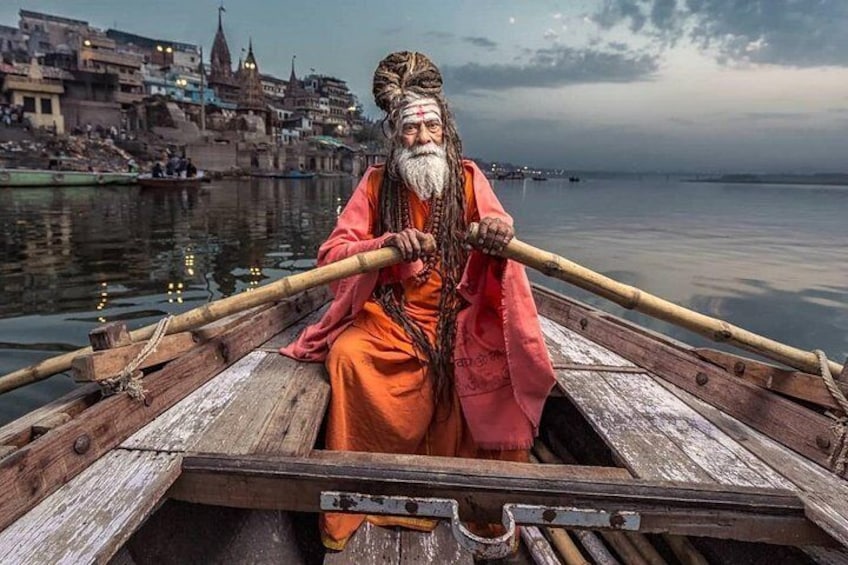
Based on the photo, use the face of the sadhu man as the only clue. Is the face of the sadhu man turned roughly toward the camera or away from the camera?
toward the camera

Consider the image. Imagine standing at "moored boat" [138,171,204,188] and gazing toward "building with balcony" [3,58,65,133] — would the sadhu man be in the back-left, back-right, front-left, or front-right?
back-left

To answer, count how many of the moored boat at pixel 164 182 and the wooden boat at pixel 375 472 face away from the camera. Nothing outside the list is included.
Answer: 1

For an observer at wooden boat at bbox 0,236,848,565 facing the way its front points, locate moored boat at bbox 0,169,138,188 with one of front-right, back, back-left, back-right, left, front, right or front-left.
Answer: front-left

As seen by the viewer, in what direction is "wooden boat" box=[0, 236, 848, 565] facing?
away from the camera

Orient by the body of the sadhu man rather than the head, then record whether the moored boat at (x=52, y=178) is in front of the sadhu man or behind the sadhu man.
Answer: behind

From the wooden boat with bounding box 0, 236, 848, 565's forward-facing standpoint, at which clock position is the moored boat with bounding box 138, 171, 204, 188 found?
The moored boat is roughly at 11 o'clock from the wooden boat.
